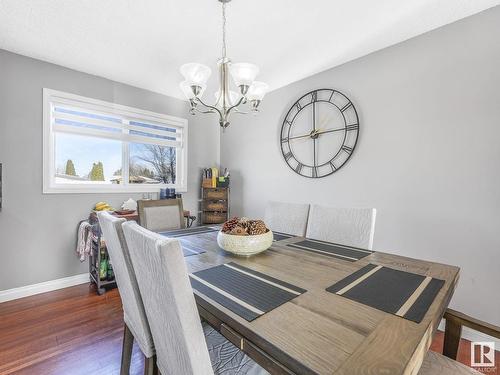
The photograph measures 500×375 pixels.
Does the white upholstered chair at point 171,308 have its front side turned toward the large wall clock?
yes

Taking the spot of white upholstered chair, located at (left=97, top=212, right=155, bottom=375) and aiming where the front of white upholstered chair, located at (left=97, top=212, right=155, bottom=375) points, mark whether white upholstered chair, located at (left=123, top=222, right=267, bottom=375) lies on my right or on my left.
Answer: on my right

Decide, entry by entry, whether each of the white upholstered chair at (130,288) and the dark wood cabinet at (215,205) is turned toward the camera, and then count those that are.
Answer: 1

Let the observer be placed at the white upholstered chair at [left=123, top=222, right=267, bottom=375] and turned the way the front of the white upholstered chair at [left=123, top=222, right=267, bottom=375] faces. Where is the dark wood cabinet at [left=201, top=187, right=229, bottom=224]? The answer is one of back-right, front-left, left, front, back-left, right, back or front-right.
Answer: front-left

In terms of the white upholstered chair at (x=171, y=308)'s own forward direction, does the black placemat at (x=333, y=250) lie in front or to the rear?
in front

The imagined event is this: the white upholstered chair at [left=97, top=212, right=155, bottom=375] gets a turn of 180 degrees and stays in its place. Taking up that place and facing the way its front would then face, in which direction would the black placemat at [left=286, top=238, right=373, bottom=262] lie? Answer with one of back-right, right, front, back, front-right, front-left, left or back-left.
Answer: back-left

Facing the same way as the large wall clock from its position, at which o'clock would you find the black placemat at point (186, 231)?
The black placemat is roughly at 12 o'clock from the large wall clock.

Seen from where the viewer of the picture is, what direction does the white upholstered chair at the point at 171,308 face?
facing away from the viewer and to the right of the viewer
